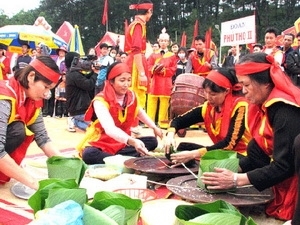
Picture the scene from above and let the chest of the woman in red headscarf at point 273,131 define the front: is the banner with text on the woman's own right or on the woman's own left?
on the woman's own right

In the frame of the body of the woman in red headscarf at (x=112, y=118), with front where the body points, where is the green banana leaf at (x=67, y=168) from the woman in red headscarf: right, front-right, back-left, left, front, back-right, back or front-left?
front-right

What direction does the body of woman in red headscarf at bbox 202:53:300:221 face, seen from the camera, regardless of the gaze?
to the viewer's left

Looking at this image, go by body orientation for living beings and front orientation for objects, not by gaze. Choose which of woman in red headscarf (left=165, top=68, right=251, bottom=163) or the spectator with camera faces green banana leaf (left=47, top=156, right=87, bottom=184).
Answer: the woman in red headscarf

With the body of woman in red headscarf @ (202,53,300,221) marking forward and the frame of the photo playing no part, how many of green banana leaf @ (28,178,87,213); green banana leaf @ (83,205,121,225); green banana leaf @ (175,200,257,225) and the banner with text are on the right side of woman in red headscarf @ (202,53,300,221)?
1

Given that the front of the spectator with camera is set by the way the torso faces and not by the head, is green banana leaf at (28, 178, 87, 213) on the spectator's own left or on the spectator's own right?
on the spectator's own right

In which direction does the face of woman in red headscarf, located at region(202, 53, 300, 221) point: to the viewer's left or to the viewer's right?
to the viewer's left

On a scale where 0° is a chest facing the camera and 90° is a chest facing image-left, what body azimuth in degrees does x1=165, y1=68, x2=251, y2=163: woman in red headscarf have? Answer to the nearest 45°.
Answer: approximately 45°

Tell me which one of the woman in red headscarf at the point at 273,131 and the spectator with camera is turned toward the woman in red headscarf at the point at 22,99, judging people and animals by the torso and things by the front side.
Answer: the woman in red headscarf at the point at 273,131

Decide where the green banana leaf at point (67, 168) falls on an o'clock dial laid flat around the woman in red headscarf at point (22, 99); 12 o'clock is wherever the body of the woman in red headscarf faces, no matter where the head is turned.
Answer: The green banana leaf is roughly at 1 o'clock from the woman in red headscarf.

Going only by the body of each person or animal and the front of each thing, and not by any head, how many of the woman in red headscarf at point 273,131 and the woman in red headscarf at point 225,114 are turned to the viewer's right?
0

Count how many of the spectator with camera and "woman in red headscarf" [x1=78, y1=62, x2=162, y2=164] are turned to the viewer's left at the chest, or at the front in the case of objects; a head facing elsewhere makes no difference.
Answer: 0
